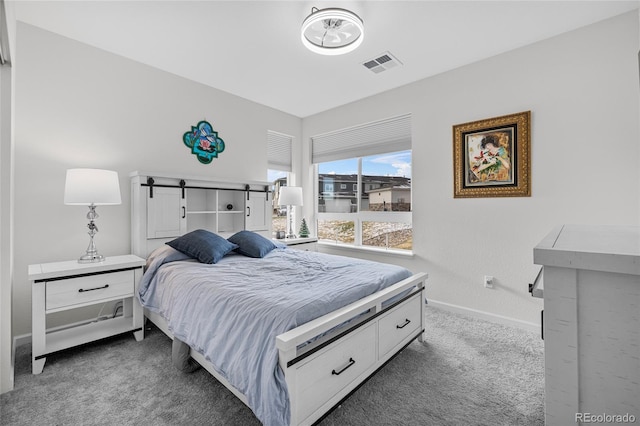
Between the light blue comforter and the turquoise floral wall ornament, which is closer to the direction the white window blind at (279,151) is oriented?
the light blue comforter

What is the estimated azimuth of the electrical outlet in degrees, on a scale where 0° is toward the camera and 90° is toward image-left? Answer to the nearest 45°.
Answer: approximately 0°

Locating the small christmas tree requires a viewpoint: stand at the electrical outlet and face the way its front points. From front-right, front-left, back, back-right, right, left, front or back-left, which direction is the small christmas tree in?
right

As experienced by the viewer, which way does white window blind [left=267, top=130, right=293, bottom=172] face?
facing the viewer and to the right of the viewer

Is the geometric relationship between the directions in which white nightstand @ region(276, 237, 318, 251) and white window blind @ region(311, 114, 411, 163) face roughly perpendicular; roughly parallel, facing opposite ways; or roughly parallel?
roughly perpendicular

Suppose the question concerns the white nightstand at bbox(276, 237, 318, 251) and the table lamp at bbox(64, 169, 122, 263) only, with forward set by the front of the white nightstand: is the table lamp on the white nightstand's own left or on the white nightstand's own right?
on the white nightstand's own right

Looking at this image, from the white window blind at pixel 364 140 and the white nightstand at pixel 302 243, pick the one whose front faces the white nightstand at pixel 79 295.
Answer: the white window blind

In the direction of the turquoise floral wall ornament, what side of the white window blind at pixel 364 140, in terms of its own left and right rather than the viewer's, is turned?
front

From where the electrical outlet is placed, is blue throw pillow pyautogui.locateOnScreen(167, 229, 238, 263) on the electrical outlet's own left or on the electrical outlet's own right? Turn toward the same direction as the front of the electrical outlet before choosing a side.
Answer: on the electrical outlet's own right

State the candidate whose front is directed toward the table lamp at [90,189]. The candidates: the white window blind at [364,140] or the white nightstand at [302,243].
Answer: the white window blind

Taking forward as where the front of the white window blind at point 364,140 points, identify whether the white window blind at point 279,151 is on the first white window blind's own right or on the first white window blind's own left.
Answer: on the first white window blind's own right

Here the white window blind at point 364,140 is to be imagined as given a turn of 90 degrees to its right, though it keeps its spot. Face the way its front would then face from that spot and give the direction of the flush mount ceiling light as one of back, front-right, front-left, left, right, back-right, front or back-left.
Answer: back-left
